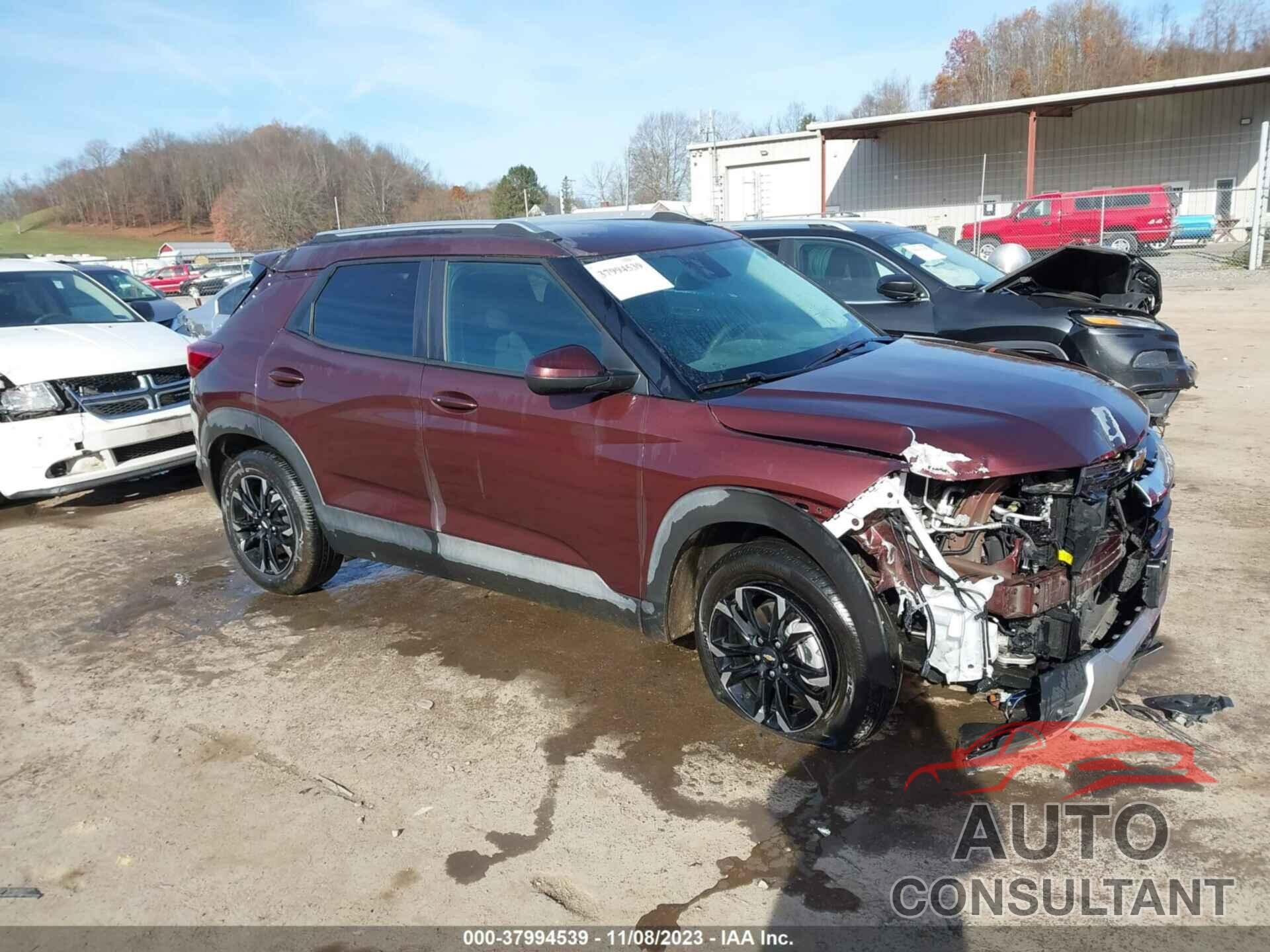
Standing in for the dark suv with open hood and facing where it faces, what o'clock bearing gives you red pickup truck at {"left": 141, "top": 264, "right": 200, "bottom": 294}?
The red pickup truck is roughly at 6 o'clock from the dark suv with open hood.

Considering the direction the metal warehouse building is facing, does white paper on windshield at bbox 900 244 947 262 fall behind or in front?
in front

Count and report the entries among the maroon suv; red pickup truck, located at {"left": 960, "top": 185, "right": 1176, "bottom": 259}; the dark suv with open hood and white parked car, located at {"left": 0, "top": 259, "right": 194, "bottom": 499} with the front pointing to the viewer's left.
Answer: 1

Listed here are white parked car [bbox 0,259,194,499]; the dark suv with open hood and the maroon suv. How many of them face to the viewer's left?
0

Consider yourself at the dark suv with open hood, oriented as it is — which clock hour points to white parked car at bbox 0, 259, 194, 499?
The white parked car is roughly at 4 o'clock from the dark suv with open hood.

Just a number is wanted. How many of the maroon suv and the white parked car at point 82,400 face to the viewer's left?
0

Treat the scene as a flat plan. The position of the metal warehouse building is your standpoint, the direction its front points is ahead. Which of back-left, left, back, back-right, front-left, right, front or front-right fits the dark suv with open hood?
front-left

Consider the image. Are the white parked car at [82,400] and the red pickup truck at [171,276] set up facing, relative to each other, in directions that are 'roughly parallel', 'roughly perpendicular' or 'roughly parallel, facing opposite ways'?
roughly perpendicular

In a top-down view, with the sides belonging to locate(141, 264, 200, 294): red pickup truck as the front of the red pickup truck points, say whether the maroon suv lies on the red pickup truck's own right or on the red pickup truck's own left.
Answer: on the red pickup truck's own left

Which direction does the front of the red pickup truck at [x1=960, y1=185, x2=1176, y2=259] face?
to the viewer's left

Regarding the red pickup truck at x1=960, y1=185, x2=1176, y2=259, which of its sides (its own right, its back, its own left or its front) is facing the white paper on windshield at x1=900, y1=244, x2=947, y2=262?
left

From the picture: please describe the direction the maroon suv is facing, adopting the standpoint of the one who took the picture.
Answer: facing the viewer and to the right of the viewer

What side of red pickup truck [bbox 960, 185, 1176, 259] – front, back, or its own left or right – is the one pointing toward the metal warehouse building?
right

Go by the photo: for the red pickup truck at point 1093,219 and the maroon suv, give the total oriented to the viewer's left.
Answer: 1

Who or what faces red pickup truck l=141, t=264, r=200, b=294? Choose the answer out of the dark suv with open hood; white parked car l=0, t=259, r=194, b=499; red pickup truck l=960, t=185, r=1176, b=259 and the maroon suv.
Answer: red pickup truck l=960, t=185, r=1176, b=259
